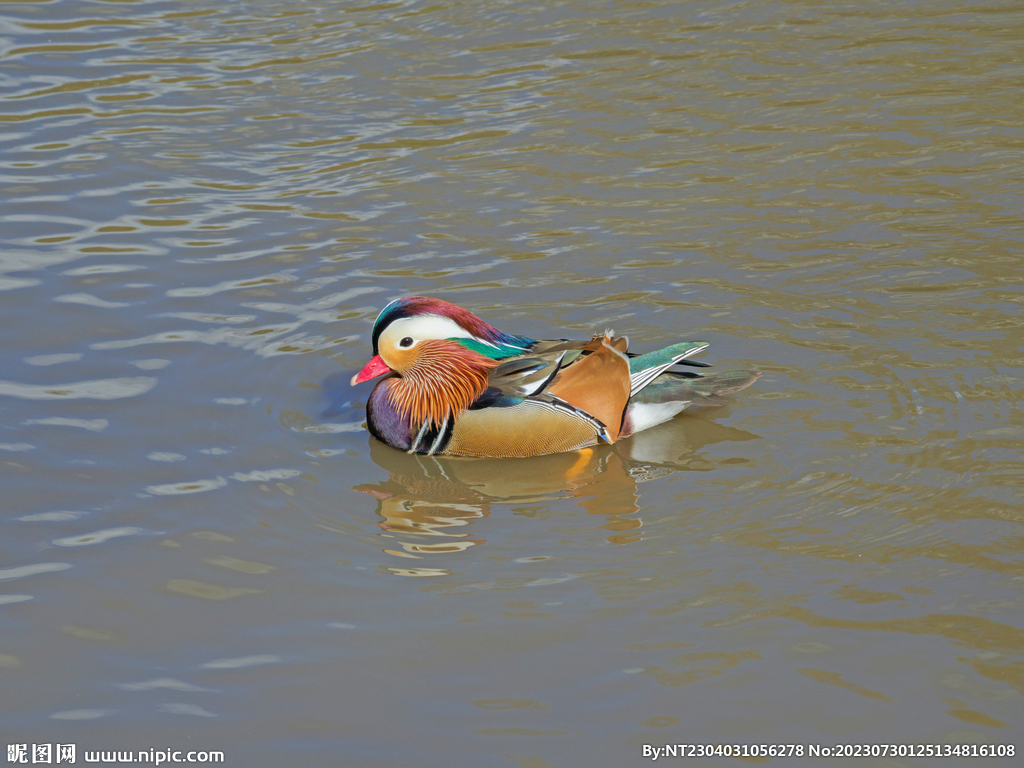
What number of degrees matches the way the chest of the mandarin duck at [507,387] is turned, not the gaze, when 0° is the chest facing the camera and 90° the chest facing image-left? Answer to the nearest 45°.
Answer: approximately 90°
